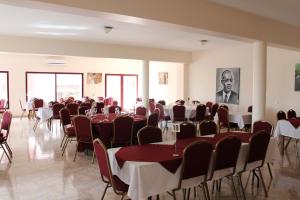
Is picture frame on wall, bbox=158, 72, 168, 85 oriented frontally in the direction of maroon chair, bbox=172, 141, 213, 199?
yes

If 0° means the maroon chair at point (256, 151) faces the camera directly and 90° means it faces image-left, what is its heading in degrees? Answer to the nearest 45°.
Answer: approximately 135°

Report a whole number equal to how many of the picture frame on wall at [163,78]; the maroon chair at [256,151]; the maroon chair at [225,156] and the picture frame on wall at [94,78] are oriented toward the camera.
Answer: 2

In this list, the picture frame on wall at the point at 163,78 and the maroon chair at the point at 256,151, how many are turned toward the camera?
1

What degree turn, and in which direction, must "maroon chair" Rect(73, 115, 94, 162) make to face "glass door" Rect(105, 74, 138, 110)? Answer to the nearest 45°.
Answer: approximately 45° to its left

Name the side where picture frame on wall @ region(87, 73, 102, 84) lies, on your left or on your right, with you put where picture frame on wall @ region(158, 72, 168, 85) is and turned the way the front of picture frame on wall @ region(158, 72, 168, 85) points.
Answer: on your right

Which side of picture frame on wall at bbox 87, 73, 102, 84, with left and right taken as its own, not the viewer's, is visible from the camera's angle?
front

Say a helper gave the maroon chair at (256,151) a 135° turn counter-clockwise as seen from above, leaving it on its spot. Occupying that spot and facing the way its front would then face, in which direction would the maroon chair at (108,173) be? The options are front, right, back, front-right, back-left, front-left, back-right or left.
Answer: front-right

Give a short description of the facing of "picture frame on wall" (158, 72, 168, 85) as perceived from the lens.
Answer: facing the viewer

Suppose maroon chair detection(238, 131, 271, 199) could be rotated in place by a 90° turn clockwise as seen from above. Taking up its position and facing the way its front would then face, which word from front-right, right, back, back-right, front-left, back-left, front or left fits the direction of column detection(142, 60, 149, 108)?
left

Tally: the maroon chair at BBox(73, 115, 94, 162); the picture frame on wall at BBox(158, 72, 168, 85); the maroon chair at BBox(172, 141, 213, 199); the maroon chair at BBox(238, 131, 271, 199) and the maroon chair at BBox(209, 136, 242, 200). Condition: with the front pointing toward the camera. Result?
1

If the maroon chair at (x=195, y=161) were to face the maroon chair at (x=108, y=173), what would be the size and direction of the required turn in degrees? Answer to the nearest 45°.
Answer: approximately 45° to its left

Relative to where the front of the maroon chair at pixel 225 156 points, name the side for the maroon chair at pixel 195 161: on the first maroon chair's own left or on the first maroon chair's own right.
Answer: on the first maroon chair's own left

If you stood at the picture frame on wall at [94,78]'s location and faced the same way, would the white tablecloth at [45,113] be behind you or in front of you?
in front

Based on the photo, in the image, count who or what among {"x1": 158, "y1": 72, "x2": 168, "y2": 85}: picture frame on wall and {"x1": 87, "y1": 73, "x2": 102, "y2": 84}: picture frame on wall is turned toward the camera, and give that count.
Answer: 2

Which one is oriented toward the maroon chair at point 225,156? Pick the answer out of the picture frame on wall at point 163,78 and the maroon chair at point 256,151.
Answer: the picture frame on wall

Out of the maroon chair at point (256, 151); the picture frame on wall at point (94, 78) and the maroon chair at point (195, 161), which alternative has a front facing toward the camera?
the picture frame on wall

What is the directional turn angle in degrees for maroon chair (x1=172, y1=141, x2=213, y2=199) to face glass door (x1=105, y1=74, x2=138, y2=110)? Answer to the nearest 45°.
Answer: approximately 45° to its right
